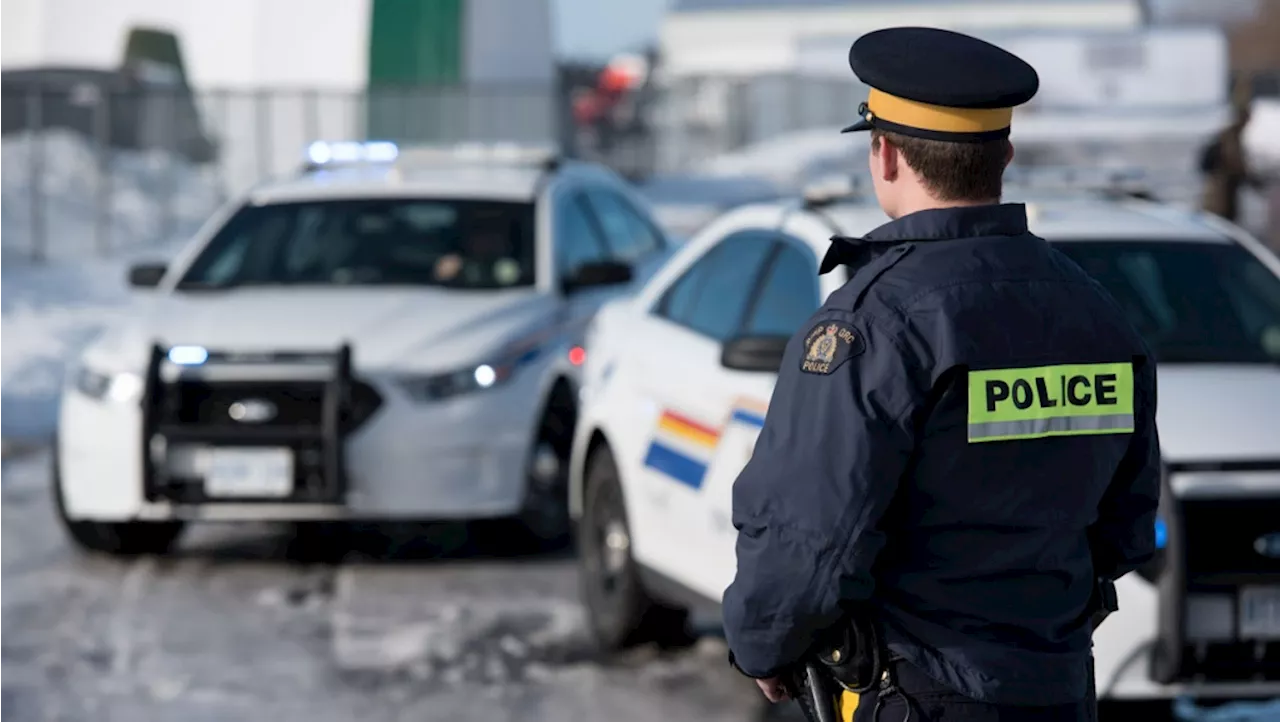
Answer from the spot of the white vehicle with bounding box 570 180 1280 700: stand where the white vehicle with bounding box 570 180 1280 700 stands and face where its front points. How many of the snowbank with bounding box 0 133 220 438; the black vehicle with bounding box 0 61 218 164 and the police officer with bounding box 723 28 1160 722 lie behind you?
2

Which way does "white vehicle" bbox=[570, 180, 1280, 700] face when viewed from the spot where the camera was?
facing the viewer and to the right of the viewer

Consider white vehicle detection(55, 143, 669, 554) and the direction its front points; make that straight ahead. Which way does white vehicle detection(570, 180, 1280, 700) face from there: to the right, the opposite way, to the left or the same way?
to the left

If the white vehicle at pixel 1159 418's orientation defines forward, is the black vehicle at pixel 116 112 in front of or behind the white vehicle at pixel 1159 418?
behind

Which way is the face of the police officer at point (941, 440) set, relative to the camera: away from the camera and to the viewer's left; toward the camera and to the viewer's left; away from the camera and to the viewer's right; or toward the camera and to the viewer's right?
away from the camera and to the viewer's left

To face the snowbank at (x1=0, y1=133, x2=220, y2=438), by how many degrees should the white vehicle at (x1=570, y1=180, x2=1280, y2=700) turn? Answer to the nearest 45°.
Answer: approximately 180°

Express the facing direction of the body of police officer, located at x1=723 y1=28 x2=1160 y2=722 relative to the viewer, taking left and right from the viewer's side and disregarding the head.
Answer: facing away from the viewer and to the left of the viewer

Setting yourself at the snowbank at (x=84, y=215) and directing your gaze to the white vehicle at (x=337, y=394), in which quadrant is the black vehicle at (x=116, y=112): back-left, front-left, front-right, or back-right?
back-left
